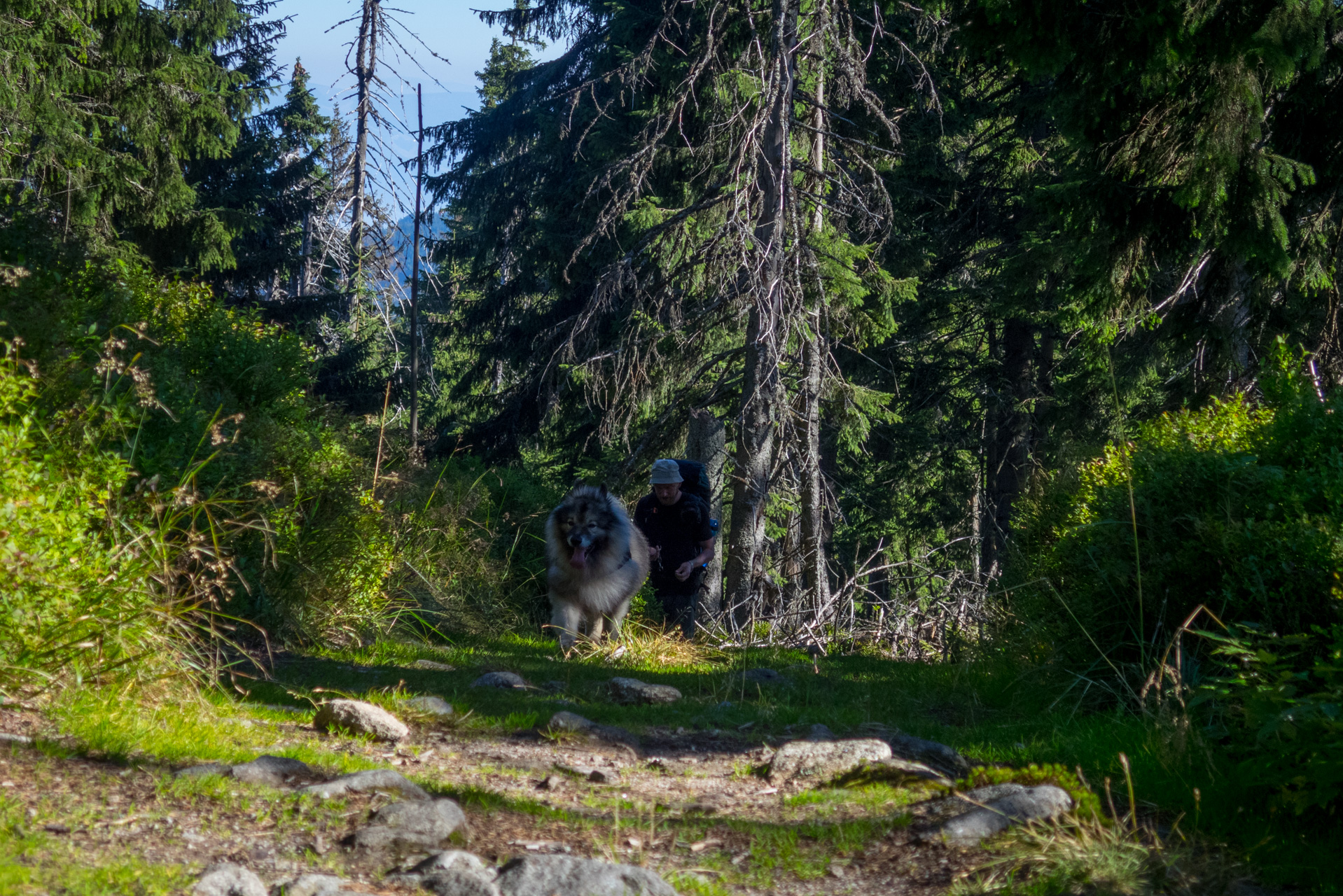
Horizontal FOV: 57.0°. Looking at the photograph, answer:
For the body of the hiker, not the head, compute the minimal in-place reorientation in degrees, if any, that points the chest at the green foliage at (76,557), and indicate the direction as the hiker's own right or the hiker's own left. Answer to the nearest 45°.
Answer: approximately 45° to the hiker's own right

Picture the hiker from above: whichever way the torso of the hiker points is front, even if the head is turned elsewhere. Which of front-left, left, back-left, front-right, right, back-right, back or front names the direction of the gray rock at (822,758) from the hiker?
front

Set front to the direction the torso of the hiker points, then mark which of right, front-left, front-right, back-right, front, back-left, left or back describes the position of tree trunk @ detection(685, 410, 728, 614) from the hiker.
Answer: back

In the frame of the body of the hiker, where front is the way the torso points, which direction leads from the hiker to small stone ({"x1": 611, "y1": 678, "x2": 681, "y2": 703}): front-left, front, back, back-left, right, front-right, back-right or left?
front

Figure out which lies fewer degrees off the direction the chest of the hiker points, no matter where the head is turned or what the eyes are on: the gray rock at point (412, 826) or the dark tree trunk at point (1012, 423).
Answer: the gray rock

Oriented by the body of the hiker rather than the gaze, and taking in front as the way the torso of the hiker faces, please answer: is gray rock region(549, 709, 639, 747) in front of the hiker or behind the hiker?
in front

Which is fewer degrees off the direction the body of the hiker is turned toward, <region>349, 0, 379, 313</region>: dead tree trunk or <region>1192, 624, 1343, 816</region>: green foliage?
the green foliage

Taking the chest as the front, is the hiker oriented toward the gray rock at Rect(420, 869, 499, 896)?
yes

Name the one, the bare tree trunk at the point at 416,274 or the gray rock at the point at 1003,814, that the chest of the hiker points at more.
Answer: the gray rock

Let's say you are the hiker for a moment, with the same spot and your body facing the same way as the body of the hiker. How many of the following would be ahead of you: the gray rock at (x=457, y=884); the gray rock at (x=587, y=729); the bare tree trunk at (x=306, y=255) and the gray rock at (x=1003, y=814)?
3

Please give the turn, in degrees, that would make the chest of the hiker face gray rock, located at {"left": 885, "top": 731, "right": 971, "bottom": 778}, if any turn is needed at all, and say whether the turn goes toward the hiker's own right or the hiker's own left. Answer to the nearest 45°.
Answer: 0° — they already face it

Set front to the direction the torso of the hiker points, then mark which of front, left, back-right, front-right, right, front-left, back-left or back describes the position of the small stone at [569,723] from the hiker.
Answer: front

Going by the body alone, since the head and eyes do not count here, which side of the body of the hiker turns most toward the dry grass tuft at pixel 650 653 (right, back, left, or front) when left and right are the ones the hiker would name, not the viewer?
front

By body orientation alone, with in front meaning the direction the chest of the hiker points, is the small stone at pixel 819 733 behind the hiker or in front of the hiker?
in front

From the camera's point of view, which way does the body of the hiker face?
toward the camera

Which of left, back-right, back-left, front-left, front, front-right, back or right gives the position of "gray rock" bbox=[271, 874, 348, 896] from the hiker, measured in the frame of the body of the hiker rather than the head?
front
